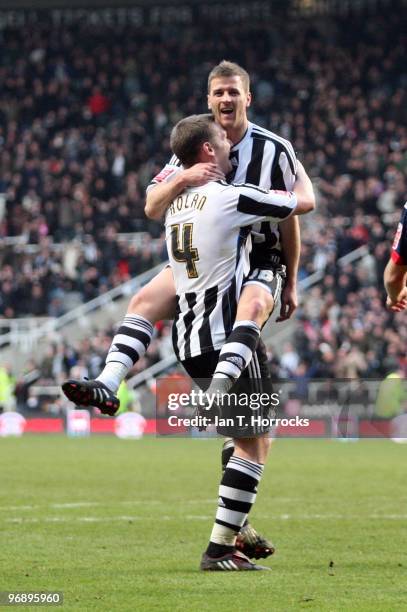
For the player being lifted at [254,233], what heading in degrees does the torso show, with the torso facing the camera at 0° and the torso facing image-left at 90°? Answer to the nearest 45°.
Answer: approximately 45°
